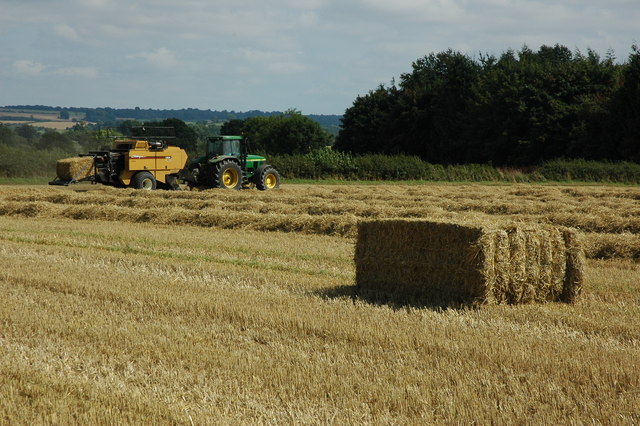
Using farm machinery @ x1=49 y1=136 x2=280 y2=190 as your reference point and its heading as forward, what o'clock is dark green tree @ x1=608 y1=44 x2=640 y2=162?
The dark green tree is roughly at 11 o'clock from the farm machinery.

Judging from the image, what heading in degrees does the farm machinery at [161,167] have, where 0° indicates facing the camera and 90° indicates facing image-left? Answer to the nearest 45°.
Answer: approximately 270°

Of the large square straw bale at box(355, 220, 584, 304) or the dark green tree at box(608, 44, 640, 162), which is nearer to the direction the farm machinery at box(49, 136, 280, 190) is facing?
the dark green tree

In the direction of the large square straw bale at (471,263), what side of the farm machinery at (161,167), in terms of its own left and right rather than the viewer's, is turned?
right
